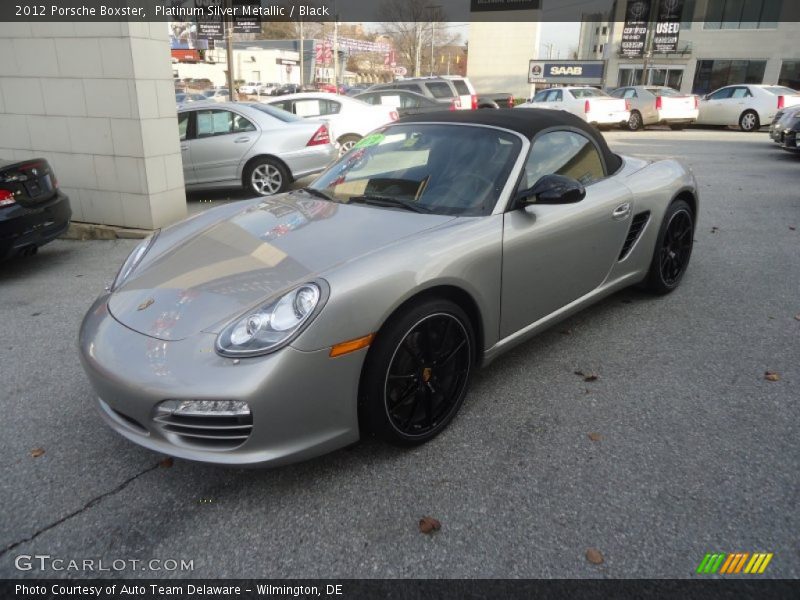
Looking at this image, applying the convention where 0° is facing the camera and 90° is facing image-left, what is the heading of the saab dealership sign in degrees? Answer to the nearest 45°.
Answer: approximately 0°

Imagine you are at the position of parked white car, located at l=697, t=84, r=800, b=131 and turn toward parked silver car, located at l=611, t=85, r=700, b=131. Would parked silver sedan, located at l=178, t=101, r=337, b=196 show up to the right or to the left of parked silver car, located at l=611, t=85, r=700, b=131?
left

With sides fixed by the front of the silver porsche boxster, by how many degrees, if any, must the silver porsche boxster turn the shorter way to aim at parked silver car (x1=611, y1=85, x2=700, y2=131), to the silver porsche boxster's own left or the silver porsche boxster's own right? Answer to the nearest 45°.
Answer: approximately 180°

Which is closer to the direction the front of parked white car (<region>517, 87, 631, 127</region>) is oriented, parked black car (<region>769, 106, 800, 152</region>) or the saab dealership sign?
the saab dealership sign

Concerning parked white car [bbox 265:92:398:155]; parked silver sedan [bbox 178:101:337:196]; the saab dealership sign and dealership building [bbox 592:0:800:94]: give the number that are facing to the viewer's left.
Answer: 2

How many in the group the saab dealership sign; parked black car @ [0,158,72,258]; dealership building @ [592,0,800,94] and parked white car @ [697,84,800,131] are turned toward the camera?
2

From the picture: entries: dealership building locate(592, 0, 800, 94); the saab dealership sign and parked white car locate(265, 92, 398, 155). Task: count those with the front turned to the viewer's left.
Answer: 1

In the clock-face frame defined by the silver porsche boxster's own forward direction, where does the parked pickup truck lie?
The parked pickup truck is roughly at 5 o'clock from the silver porsche boxster.

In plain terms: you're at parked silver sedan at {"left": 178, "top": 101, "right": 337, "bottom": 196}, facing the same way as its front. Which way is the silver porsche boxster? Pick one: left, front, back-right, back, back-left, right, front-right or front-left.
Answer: left

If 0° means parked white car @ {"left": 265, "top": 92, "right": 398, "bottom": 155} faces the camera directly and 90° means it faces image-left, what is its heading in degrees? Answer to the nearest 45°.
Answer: approximately 90°

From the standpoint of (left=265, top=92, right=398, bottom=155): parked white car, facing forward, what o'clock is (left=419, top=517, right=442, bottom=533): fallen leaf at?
The fallen leaf is roughly at 9 o'clock from the parked white car.

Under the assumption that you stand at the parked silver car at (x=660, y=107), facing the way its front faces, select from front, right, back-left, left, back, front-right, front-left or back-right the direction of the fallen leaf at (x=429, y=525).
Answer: back-left

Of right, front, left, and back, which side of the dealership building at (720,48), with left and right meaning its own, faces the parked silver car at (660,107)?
front

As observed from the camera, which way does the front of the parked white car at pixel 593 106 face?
facing away from the viewer and to the left of the viewer
